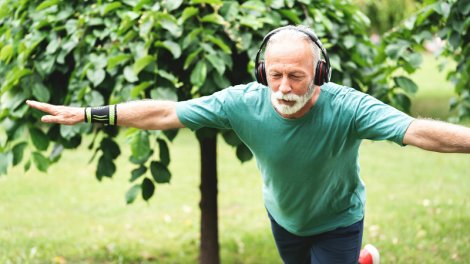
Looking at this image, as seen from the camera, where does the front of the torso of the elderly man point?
toward the camera
